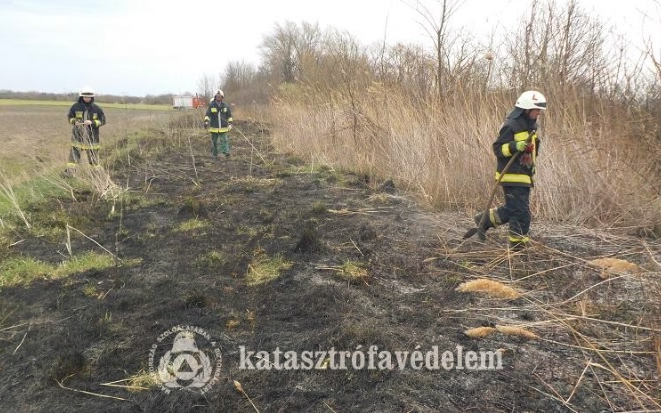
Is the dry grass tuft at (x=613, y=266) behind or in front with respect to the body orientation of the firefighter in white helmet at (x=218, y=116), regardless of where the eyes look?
in front

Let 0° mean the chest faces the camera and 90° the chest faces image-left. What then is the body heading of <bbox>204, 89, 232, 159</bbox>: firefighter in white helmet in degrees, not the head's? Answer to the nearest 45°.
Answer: approximately 0°

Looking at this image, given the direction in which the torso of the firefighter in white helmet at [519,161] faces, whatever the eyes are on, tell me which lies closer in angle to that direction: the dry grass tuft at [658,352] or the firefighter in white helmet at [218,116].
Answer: the dry grass tuft

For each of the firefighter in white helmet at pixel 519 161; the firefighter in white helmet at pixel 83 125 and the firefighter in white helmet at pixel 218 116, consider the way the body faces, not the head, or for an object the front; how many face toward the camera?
2

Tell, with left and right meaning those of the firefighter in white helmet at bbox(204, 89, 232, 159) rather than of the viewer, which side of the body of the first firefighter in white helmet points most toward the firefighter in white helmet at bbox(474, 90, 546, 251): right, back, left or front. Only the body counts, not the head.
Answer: front

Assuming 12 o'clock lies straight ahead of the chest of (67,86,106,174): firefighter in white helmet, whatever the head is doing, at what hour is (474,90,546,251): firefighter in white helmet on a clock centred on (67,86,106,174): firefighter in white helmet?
(474,90,546,251): firefighter in white helmet is roughly at 11 o'clock from (67,86,106,174): firefighter in white helmet.

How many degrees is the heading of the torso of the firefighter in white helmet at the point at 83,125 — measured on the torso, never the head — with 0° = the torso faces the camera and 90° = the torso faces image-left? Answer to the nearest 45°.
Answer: approximately 0°

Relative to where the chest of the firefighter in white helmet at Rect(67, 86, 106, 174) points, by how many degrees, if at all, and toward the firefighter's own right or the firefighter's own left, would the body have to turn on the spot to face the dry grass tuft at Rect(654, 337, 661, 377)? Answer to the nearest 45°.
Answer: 0° — they already face it
